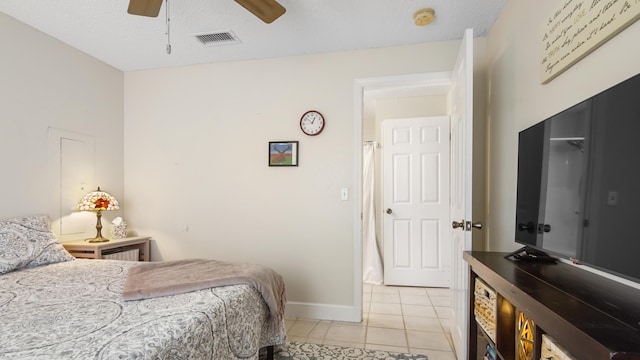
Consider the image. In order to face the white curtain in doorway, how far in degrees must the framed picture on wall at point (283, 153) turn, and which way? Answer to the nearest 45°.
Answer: approximately 135° to its left

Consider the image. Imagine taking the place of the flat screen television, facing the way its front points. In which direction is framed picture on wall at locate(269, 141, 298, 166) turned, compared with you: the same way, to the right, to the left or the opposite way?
to the left

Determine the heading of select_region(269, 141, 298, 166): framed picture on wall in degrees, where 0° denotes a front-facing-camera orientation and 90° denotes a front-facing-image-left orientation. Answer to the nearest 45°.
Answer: approximately 0°

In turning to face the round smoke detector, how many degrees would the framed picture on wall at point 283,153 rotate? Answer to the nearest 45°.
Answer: approximately 45° to its left

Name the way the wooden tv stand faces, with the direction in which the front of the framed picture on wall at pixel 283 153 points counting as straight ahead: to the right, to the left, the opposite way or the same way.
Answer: to the right

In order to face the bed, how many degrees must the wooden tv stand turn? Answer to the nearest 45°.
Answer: approximately 45° to its right

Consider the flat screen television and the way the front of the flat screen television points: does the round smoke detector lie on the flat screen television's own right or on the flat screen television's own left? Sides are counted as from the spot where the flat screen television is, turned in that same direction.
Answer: on the flat screen television's own right

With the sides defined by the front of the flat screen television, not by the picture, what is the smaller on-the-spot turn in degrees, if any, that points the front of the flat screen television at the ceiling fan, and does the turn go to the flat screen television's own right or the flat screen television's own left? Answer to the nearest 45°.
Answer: approximately 45° to the flat screen television's own right

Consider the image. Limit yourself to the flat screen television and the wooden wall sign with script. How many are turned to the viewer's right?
0

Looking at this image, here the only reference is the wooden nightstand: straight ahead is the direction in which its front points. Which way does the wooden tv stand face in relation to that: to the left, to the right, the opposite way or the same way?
the opposite way

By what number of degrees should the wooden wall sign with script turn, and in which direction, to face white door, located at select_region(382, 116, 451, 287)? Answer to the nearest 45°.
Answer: approximately 90° to its right
